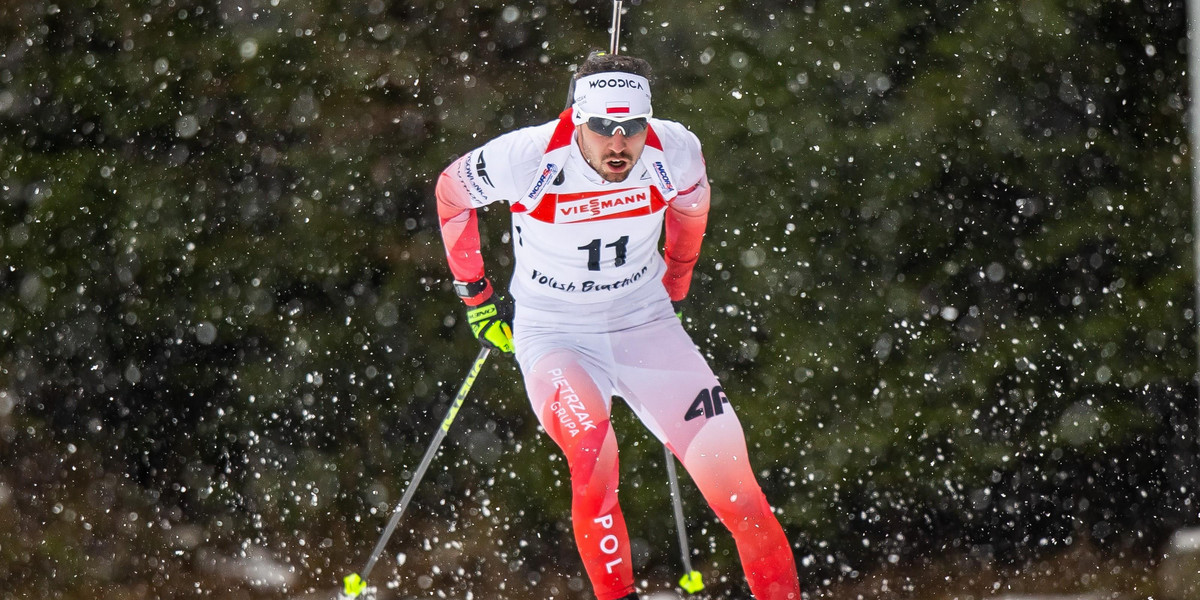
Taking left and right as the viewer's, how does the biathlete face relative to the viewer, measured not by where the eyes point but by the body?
facing the viewer
